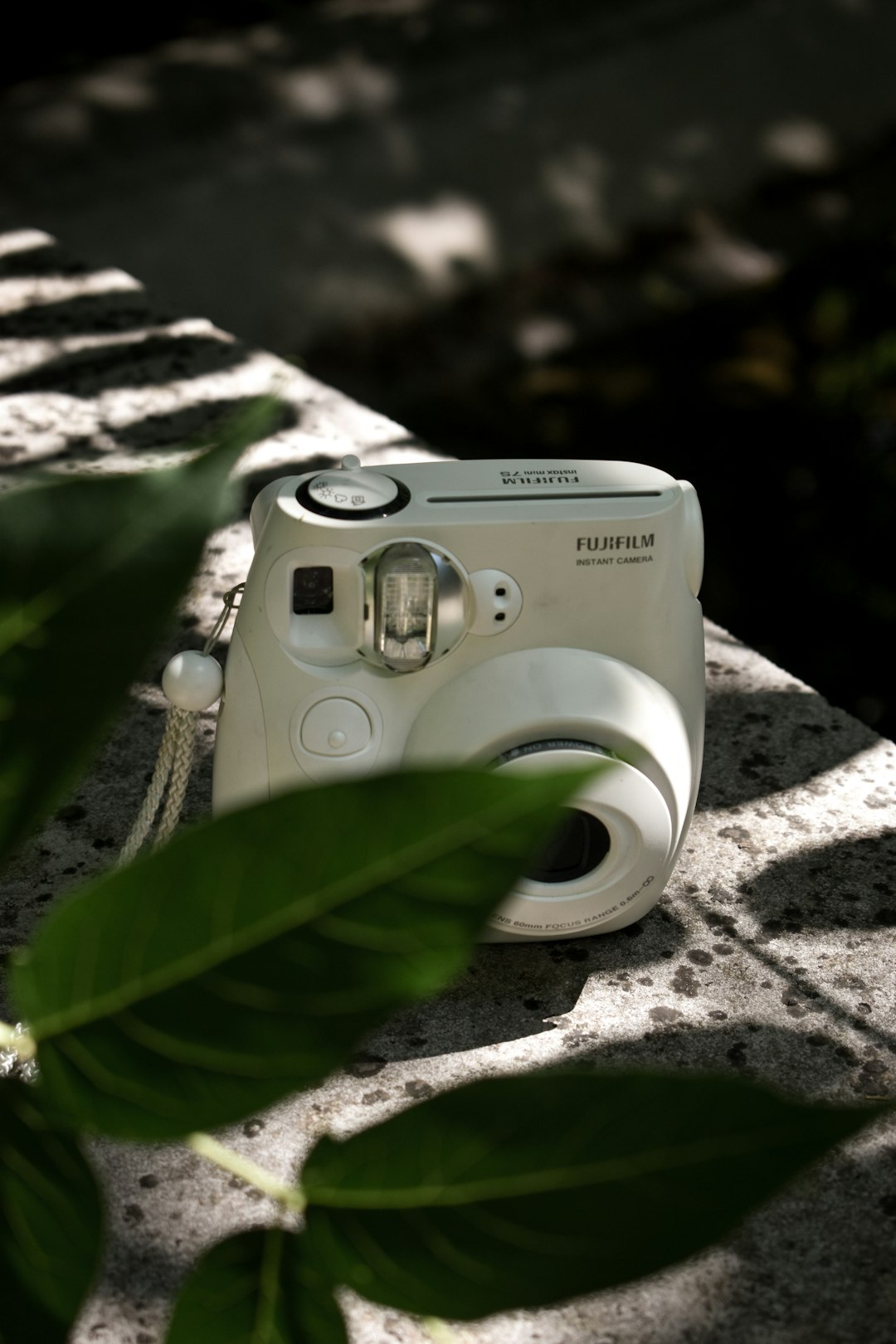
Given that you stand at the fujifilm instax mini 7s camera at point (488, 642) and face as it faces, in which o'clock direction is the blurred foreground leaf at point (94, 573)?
The blurred foreground leaf is roughly at 12 o'clock from the fujifilm instax mini 7s camera.

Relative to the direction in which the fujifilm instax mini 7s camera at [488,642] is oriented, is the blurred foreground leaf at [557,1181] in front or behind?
in front

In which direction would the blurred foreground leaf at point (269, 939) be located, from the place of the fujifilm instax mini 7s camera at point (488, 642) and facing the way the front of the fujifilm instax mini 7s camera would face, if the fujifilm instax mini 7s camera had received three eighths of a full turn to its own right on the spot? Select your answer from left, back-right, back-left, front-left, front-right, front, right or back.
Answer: back-left

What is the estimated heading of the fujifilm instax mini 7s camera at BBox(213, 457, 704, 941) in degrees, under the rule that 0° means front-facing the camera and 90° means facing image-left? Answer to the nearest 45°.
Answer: approximately 0°

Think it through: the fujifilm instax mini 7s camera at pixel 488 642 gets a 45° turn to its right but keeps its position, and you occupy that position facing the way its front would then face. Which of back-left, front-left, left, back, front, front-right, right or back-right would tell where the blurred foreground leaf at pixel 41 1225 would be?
front-left
